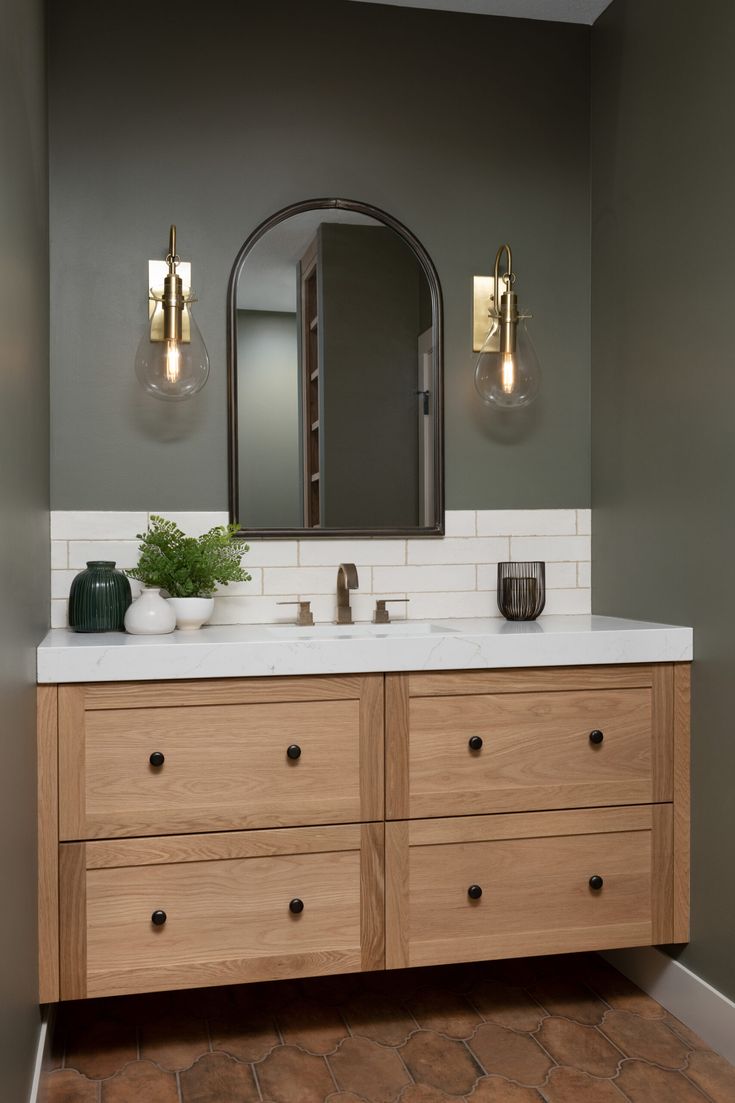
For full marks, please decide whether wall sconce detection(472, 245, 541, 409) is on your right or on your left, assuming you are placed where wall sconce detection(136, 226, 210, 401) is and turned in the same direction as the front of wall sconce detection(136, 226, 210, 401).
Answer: on your left

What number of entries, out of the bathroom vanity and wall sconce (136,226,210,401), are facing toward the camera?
2

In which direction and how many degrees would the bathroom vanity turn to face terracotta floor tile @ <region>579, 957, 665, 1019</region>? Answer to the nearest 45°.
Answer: approximately 135° to its left

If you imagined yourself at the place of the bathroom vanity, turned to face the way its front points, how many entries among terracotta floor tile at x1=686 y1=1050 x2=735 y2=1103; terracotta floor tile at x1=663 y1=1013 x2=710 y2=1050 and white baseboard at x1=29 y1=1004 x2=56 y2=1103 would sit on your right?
1

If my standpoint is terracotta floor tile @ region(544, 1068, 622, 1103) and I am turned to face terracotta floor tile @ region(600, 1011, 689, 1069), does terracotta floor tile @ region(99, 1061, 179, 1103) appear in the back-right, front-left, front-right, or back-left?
back-left

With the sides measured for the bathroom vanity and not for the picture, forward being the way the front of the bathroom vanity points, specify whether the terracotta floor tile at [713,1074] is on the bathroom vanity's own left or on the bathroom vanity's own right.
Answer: on the bathroom vanity's own left

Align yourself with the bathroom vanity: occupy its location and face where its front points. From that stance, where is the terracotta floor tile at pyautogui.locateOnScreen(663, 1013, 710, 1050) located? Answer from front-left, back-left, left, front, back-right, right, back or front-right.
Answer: left
